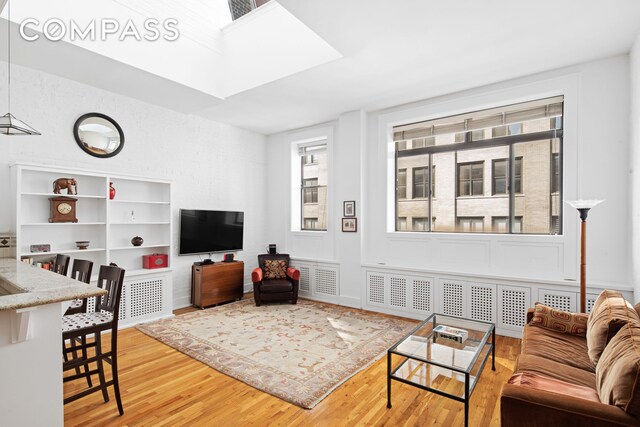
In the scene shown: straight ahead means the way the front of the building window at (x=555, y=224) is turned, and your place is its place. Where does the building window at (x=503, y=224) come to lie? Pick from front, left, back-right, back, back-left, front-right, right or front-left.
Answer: right

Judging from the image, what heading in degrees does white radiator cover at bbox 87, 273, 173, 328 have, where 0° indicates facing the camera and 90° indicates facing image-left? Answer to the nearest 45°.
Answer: approximately 315°

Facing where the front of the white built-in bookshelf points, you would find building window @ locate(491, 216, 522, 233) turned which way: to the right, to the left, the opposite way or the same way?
to the right

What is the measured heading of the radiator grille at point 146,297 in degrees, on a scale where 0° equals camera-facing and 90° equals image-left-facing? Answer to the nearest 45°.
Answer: approximately 315°

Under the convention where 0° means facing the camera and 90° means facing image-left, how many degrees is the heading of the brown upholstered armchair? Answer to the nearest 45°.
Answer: approximately 0°

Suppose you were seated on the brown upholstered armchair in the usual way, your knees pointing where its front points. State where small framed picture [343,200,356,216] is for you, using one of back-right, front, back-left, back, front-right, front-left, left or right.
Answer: left

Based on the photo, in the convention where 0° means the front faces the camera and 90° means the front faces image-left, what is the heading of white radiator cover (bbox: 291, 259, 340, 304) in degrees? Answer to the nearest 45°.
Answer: approximately 45°

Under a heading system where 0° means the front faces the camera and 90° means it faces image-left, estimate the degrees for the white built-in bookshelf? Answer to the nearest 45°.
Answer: approximately 315°

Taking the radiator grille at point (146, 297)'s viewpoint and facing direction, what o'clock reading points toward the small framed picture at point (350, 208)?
The small framed picture is roughly at 11 o'clock from the radiator grille.

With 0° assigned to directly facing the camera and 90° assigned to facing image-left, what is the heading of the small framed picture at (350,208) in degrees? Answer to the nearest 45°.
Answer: approximately 45°

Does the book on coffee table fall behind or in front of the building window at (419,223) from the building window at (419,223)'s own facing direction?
in front
